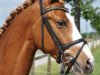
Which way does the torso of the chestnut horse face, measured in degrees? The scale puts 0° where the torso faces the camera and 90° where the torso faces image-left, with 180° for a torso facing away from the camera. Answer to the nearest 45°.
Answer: approximately 270°
